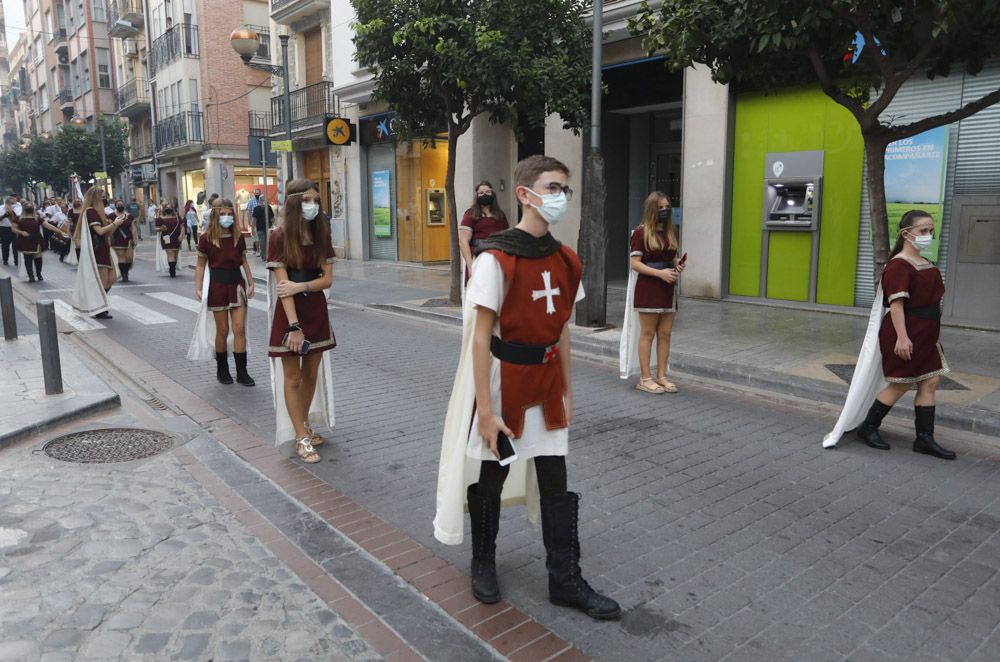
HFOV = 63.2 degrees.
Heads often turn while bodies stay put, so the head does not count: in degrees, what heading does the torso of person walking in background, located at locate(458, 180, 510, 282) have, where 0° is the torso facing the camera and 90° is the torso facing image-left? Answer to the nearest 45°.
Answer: approximately 0°
